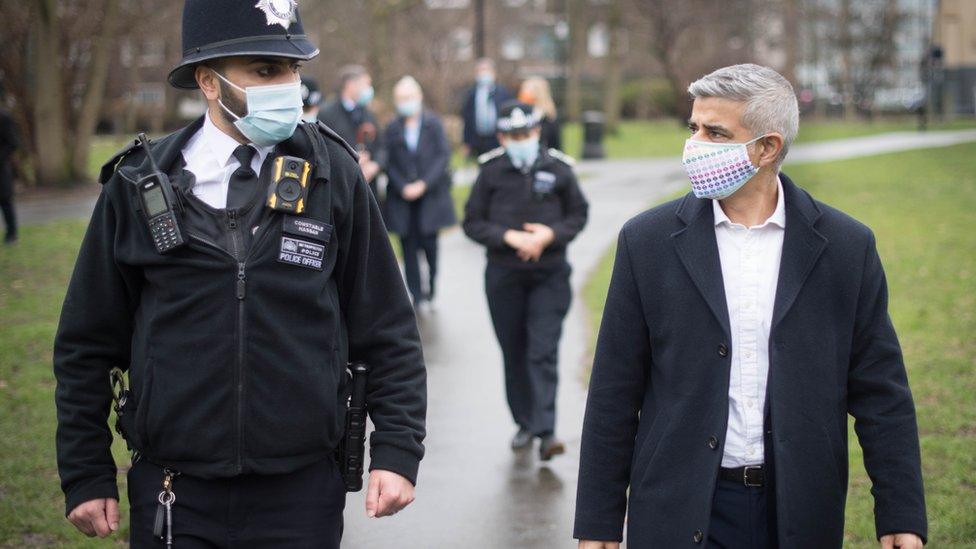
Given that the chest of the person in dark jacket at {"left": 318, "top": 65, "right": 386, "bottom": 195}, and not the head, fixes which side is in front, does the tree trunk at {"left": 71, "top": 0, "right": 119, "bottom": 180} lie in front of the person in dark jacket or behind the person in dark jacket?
behind

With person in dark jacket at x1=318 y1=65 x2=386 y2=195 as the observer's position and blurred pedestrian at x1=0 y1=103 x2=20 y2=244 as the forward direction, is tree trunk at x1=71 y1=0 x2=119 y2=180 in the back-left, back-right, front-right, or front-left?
front-right

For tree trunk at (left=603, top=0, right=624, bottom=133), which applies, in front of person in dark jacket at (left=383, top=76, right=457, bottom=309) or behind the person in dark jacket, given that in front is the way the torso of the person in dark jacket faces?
behind

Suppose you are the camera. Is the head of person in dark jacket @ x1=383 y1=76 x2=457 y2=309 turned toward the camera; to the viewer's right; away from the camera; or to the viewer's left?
toward the camera

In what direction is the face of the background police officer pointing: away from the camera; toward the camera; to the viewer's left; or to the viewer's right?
toward the camera

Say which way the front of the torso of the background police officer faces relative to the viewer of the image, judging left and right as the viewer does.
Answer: facing the viewer

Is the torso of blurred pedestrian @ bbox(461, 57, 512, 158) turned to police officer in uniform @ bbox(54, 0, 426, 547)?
yes

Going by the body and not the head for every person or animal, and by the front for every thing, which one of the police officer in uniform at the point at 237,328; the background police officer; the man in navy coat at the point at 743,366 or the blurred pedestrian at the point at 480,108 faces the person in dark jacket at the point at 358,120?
the blurred pedestrian

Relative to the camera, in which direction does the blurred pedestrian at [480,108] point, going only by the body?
toward the camera

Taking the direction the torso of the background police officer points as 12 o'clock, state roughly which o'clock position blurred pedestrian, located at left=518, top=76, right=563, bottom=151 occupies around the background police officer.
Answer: The blurred pedestrian is roughly at 6 o'clock from the background police officer.

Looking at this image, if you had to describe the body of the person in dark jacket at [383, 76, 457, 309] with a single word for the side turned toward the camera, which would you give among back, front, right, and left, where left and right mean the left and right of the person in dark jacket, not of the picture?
front

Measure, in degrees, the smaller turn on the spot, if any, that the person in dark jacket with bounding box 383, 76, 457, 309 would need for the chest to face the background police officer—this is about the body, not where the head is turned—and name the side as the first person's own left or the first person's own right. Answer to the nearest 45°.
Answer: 0° — they already face them

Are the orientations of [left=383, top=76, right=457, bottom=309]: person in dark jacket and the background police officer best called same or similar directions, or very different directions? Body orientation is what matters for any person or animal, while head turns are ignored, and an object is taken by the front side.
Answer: same or similar directions

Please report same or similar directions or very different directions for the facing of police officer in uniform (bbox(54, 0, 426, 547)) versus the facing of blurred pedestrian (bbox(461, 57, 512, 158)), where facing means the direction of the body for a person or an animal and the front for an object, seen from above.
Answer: same or similar directions

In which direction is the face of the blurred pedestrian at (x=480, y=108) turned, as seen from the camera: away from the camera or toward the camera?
toward the camera

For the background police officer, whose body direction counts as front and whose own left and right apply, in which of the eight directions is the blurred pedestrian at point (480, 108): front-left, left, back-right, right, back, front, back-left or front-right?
back

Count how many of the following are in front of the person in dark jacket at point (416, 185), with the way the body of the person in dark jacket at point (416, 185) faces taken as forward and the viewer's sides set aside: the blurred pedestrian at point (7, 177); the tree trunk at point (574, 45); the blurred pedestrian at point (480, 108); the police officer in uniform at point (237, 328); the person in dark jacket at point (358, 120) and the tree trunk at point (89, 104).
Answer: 1
